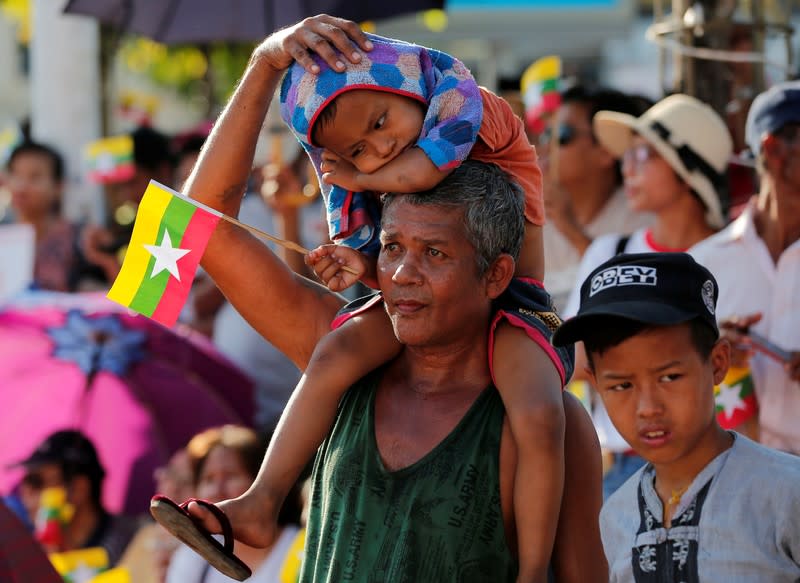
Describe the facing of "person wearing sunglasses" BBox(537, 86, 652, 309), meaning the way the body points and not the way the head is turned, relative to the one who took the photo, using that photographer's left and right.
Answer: facing the viewer and to the left of the viewer

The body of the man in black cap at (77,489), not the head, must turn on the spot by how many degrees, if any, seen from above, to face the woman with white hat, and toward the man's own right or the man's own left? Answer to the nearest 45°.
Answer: approximately 90° to the man's own left

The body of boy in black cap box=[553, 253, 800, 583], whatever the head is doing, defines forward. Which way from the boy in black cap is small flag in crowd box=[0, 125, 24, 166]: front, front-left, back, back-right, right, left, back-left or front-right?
right

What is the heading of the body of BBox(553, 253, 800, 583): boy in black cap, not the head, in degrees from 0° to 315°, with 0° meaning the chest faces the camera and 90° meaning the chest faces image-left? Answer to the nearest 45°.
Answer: approximately 45°

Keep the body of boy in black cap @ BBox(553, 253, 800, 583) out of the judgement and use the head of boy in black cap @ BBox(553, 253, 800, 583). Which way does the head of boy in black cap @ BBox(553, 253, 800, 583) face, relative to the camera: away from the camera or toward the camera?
toward the camera

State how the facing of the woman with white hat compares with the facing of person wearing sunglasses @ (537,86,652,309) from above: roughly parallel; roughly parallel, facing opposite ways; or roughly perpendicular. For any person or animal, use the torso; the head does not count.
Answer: roughly parallel

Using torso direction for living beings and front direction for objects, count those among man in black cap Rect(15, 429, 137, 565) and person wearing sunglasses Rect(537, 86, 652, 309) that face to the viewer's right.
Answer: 0

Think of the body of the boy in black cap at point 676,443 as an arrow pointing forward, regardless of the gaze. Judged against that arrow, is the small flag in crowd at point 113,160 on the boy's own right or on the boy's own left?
on the boy's own right

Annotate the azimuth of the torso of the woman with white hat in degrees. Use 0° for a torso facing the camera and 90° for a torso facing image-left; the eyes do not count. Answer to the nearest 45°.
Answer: approximately 45°

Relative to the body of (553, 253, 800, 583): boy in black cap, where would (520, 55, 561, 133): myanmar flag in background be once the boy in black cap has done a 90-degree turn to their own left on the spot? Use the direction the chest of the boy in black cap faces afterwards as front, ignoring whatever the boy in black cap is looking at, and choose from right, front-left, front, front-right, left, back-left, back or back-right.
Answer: back-left

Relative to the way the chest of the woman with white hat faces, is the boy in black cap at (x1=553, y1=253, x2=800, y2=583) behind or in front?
in front

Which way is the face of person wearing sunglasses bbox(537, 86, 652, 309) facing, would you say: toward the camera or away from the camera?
toward the camera

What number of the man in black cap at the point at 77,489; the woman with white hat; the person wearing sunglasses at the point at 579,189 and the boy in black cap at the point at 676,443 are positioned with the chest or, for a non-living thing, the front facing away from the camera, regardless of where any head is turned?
0
